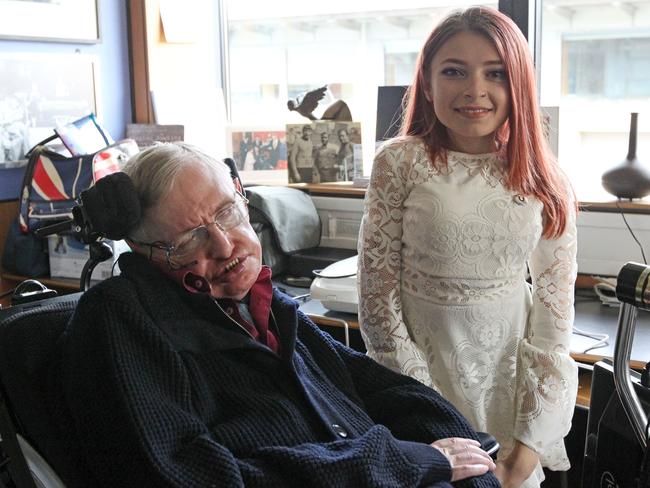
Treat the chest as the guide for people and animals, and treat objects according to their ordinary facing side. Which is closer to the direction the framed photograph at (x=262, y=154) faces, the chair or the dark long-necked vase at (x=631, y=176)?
the chair

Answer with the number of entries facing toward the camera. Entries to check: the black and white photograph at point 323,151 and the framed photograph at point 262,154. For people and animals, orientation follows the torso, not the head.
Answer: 2

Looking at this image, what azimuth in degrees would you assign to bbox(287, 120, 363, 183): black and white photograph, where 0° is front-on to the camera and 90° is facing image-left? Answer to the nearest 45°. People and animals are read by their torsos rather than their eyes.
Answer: approximately 0°

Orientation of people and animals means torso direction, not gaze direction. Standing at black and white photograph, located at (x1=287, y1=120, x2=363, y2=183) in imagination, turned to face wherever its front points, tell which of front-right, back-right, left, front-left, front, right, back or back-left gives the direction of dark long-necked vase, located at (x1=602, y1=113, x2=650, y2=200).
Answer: front-left

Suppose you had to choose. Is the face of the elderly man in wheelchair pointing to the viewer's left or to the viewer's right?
to the viewer's right

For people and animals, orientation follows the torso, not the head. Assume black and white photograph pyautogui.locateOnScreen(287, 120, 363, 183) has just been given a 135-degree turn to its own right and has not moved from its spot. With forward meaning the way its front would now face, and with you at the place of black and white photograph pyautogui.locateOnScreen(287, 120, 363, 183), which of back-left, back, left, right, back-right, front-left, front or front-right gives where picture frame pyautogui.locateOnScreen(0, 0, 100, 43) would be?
front-left

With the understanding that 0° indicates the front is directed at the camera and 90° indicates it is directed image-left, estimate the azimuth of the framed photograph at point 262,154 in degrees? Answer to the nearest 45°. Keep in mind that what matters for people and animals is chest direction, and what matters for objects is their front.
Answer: approximately 0°

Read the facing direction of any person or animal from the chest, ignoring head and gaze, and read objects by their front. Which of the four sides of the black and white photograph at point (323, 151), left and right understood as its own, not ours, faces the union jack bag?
right
